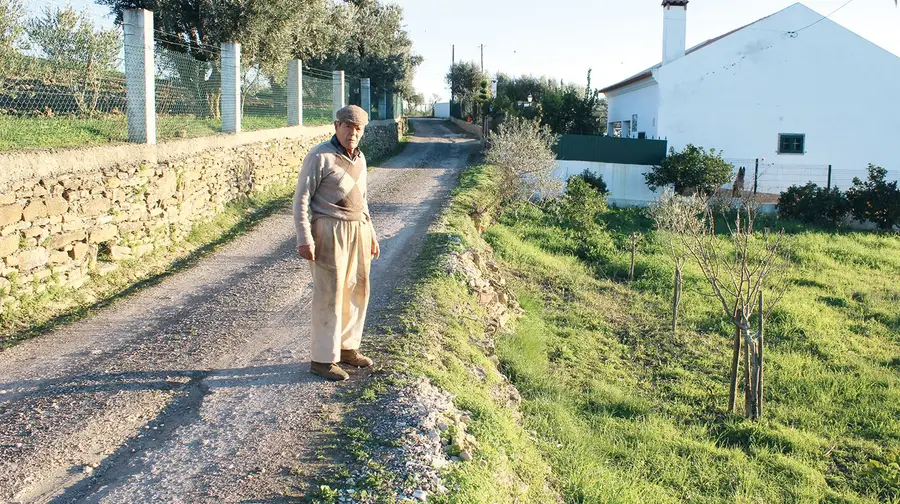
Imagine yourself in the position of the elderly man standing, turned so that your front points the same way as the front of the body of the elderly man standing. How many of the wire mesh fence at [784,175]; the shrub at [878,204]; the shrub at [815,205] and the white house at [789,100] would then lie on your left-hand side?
4

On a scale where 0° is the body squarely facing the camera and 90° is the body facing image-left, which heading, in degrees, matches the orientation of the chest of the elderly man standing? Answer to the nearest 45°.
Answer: approximately 315°

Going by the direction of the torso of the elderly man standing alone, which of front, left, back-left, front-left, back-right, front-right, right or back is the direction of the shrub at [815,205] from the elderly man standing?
left

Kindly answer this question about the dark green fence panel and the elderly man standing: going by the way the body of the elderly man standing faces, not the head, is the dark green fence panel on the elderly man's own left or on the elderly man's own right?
on the elderly man's own left

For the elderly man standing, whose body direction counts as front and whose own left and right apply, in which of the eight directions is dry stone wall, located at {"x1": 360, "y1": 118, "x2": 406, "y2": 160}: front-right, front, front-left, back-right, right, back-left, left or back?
back-left

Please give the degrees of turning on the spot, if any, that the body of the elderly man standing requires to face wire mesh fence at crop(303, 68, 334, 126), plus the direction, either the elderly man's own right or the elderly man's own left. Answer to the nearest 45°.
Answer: approximately 135° to the elderly man's own left

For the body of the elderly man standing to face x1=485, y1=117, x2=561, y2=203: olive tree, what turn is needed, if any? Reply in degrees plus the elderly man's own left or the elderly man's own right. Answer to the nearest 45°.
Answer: approximately 135° to the elderly man's own left

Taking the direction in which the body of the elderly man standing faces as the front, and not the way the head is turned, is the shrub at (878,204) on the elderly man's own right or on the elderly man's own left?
on the elderly man's own left

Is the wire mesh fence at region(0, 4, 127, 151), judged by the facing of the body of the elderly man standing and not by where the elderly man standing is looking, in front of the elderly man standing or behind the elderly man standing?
behind

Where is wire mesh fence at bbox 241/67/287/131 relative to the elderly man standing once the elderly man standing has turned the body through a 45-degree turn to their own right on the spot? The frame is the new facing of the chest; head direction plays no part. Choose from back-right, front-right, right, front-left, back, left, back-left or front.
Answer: back

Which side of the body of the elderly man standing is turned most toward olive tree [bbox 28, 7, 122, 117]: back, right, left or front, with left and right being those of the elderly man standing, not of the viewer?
back
